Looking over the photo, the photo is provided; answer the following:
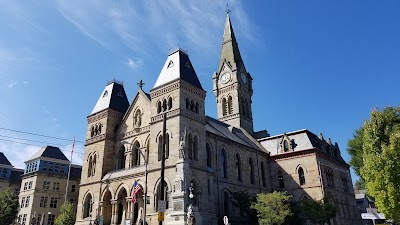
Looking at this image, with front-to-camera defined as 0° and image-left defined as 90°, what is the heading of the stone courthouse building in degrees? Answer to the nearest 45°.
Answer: approximately 45°

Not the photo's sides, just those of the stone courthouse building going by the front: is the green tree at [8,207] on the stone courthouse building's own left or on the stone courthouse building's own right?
on the stone courthouse building's own right

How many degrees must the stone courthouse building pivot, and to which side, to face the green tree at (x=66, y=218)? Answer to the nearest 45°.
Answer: approximately 45° to its right

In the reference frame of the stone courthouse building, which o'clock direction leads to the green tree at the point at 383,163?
The green tree is roughly at 9 o'clock from the stone courthouse building.
